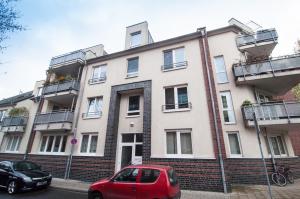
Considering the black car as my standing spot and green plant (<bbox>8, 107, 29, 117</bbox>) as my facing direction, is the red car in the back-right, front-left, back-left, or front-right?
back-right

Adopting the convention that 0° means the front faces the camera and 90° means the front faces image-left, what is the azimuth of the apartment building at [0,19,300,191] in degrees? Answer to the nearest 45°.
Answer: approximately 45°

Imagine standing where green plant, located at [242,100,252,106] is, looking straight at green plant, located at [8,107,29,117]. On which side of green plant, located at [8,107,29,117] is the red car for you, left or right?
left

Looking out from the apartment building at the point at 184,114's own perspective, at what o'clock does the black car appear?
The black car is roughly at 1 o'clock from the apartment building.
